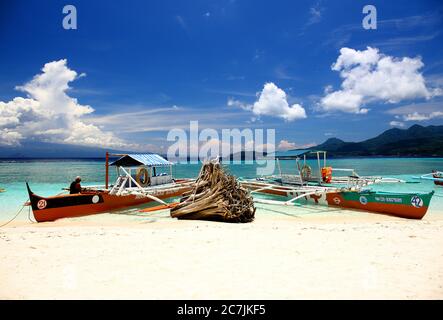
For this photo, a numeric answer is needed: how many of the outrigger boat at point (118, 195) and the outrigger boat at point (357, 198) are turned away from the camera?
0

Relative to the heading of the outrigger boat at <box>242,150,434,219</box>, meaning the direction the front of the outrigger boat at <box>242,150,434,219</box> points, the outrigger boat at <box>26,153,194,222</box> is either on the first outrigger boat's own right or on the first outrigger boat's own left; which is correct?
on the first outrigger boat's own right

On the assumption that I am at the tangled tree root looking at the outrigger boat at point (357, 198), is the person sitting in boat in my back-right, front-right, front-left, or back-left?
back-left

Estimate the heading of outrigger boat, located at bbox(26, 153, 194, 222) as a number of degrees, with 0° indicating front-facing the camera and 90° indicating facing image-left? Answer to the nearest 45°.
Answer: approximately 45°

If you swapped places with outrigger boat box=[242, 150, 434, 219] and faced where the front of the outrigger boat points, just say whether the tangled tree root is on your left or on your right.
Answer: on your right

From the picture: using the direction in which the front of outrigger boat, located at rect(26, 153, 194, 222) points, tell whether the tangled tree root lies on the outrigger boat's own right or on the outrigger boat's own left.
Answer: on the outrigger boat's own left
